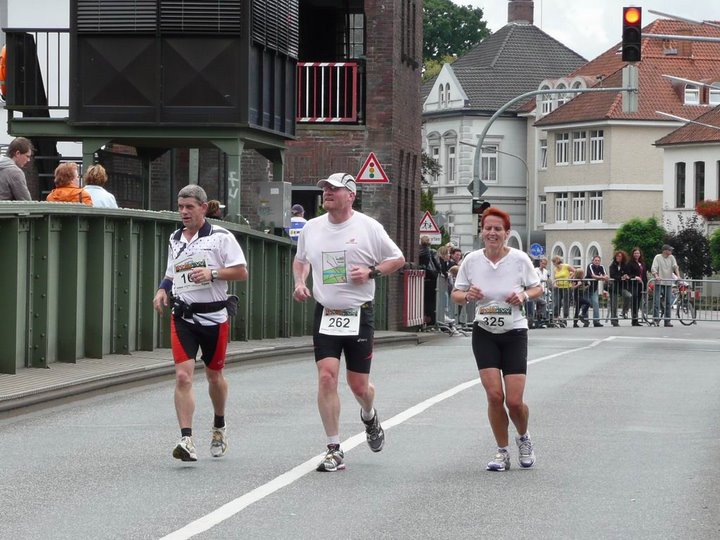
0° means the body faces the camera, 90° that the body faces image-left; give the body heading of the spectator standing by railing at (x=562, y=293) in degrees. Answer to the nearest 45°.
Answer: approximately 45°

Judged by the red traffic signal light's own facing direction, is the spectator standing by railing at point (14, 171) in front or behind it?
in front

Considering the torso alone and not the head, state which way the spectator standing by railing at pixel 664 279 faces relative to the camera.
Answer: toward the camera

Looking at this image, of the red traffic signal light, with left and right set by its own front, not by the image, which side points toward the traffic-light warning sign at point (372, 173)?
right

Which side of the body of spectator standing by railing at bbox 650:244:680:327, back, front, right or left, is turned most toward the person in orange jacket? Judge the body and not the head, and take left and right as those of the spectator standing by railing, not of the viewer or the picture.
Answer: front

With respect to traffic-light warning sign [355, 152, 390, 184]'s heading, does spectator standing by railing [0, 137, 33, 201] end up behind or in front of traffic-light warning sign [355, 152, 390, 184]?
in front

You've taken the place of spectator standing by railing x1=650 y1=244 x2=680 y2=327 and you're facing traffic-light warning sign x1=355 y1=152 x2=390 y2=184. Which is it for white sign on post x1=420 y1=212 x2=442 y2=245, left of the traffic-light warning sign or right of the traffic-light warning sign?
right

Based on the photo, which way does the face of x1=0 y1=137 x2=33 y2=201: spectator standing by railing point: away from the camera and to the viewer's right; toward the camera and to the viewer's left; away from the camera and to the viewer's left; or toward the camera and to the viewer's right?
toward the camera and to the viewer's right

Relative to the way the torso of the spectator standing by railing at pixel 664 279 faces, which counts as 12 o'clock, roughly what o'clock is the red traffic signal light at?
The red traffic signal light is roughly at 12 o'clock from the spectator standing by railing.

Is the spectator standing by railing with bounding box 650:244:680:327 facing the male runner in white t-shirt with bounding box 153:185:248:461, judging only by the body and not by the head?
yes

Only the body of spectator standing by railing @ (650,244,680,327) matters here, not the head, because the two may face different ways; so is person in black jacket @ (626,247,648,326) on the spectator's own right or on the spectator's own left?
on the spectator's own right

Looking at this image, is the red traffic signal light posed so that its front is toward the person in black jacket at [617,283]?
no

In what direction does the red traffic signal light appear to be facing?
toward the camera

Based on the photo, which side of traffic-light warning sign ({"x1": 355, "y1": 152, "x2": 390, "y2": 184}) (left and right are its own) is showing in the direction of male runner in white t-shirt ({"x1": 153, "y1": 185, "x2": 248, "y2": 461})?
front
